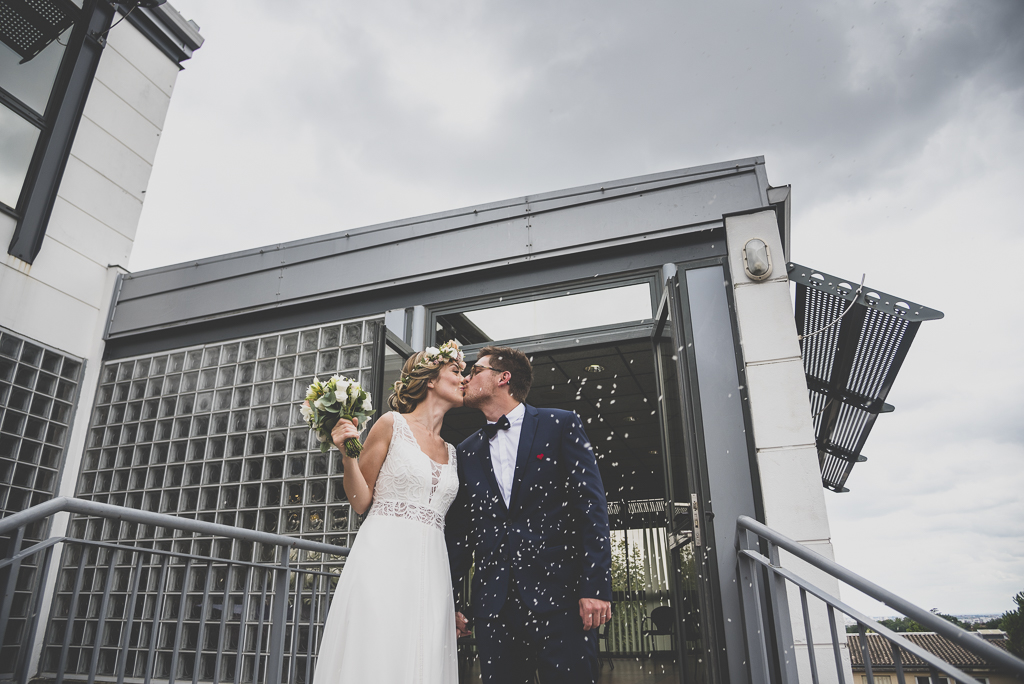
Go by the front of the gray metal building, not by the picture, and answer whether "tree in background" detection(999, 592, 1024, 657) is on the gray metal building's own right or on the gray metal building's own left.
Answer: on the gray metal building's own left

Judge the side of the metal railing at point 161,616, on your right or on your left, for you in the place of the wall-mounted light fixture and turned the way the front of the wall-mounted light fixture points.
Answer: on your right

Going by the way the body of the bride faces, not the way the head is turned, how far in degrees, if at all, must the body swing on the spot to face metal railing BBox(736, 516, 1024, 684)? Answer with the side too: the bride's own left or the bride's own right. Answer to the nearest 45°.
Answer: approximately 45° to the bride's own left

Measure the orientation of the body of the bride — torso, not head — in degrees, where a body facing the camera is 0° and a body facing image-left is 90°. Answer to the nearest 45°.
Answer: approximately 315°

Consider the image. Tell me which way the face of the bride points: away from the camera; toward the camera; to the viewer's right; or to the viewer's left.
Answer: to the viewer's right

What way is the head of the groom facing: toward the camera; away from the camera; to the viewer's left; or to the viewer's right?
to the viewer's left

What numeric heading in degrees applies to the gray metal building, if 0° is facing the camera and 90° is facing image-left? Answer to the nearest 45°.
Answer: approximately 0°

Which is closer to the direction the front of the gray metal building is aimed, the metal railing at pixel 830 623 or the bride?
the bride

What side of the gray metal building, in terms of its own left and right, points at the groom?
front

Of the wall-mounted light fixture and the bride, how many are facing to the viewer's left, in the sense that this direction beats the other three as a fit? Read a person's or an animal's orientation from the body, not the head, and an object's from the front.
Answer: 0

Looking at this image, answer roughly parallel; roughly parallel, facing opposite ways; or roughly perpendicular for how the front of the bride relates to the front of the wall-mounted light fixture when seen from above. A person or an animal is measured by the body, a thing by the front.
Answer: roughly perpendicular

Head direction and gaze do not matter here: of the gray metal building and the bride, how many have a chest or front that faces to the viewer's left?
0
